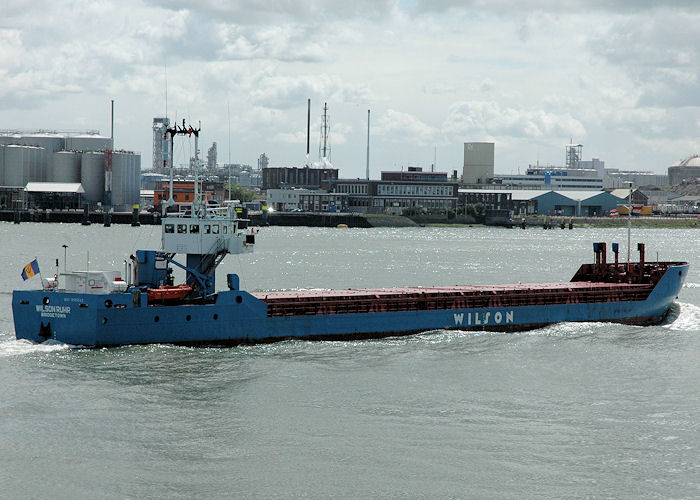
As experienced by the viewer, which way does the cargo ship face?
facing away from the viewer and to the right of the viewer
